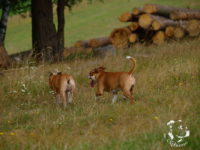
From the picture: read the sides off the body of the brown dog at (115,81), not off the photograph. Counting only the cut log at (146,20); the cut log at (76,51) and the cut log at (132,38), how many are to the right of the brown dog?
3

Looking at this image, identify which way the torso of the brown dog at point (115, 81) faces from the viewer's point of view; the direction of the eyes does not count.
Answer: to the viewer's left

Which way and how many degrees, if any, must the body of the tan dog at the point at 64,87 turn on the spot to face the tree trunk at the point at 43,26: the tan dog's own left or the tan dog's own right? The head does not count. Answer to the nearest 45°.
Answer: approximately 45° to the tan dog's own right

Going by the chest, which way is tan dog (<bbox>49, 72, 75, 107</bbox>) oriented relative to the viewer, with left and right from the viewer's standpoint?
facing away from the viewer and to the left of the viewer

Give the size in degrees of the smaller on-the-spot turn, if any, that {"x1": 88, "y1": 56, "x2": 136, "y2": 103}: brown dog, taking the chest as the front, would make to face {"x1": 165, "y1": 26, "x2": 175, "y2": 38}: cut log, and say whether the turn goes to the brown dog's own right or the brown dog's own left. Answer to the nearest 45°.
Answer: approximately 90° to the brown dog's own right

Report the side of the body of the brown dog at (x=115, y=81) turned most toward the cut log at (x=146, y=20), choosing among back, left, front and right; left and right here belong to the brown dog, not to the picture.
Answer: right
